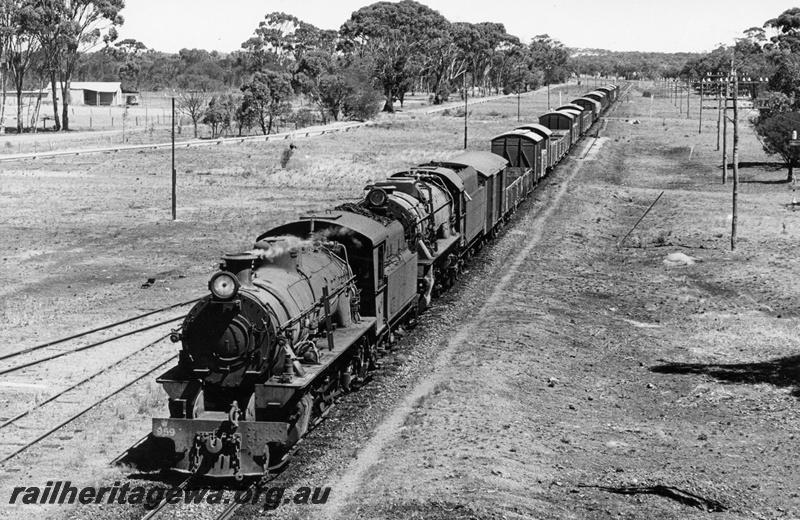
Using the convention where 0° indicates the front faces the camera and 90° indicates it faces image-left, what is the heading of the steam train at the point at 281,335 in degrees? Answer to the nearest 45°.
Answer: approximately 45°
